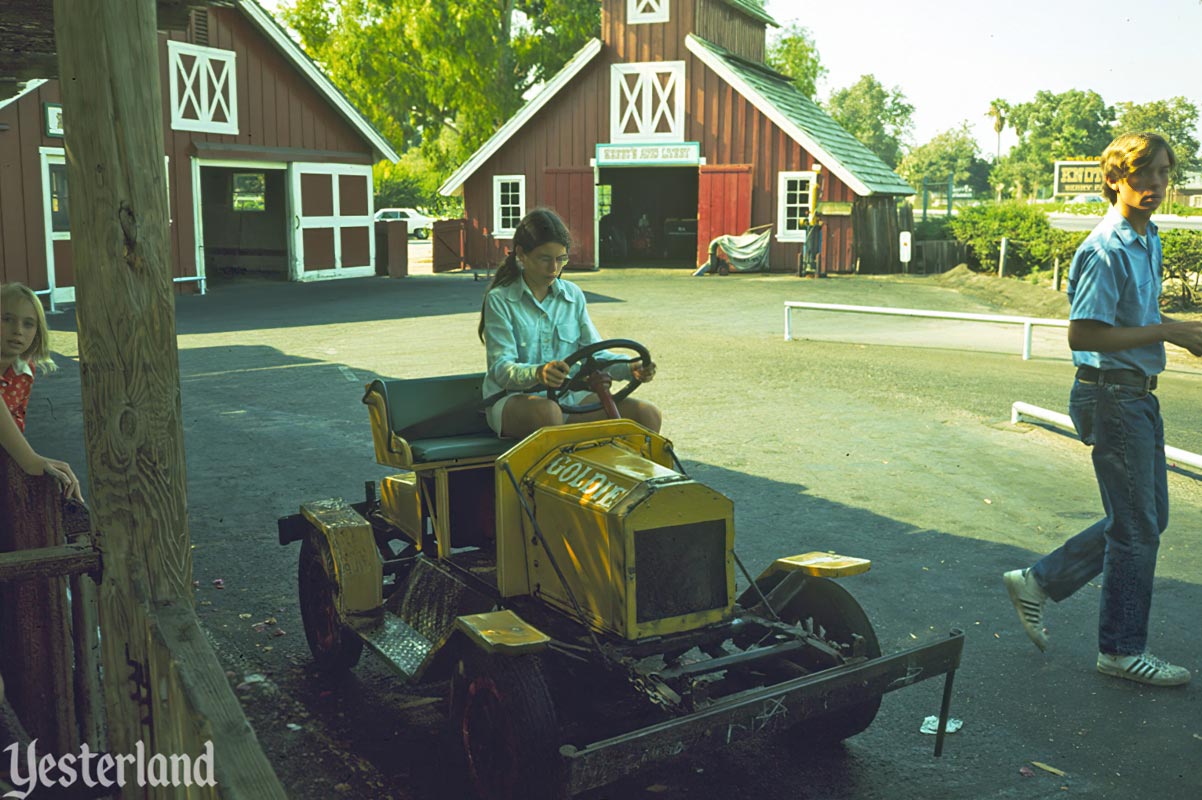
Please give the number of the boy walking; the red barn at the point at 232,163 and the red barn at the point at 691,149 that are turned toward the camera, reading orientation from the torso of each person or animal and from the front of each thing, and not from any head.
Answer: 2

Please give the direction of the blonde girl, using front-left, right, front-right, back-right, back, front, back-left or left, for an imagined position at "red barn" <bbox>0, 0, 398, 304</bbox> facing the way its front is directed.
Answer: front

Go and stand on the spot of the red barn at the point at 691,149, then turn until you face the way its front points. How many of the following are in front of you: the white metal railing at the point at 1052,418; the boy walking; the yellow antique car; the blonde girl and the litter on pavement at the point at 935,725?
5

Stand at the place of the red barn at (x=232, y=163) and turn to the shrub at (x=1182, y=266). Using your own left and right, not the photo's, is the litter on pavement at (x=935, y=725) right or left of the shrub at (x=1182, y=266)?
right

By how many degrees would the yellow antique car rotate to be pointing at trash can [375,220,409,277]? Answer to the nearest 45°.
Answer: approximately 135° to its left

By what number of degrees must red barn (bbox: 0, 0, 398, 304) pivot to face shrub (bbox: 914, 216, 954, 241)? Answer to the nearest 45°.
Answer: approximately 90° to its left

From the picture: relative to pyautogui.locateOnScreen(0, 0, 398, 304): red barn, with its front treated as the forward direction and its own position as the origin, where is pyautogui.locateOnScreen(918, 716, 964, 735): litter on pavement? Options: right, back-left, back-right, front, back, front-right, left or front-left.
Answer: front

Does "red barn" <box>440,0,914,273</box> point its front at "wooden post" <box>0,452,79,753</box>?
yes

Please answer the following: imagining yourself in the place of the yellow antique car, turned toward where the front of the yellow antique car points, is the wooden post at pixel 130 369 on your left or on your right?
on your right

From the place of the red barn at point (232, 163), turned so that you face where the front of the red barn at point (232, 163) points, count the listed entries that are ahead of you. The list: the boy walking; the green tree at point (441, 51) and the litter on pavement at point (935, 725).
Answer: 2

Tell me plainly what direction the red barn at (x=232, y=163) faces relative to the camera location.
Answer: facing the viewer

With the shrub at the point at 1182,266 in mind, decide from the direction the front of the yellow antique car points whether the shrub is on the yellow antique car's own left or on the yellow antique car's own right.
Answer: on the yellow antique car's own left

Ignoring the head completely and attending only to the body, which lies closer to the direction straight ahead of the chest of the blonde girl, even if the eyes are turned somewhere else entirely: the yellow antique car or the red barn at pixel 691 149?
the yellow antique car
